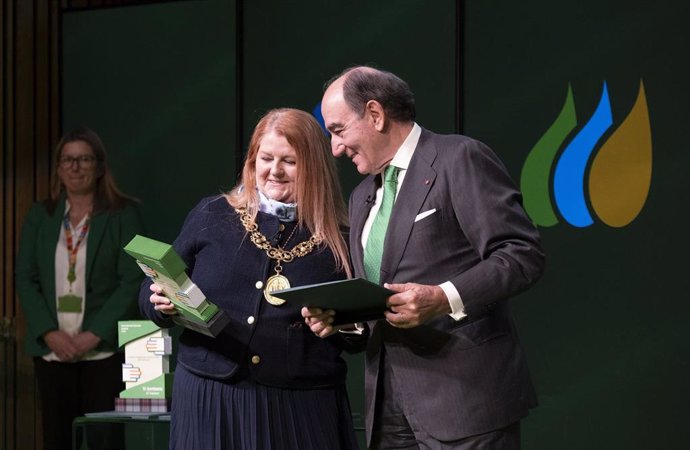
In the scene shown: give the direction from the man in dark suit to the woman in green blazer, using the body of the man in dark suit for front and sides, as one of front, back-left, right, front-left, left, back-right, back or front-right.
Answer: right

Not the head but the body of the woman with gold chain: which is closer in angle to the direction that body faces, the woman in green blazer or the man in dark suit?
the man in dark suit

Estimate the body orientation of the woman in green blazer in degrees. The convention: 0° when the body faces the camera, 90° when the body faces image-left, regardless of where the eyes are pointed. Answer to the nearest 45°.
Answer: approximately 0°

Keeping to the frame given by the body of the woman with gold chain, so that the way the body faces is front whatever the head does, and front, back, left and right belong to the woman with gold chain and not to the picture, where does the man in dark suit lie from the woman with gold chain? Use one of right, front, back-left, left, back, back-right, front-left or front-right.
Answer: front-left

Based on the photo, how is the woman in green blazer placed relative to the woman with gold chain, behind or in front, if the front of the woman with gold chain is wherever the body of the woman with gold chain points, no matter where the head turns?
behind

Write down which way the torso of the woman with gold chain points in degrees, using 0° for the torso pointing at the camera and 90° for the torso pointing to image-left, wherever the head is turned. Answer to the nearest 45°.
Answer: approximately 0°

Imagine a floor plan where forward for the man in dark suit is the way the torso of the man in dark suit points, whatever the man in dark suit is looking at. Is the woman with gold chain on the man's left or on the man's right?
on the man's right

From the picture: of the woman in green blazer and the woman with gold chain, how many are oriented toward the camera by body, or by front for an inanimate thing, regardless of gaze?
2

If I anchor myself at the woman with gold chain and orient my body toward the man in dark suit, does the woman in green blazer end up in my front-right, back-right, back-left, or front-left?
back-left
